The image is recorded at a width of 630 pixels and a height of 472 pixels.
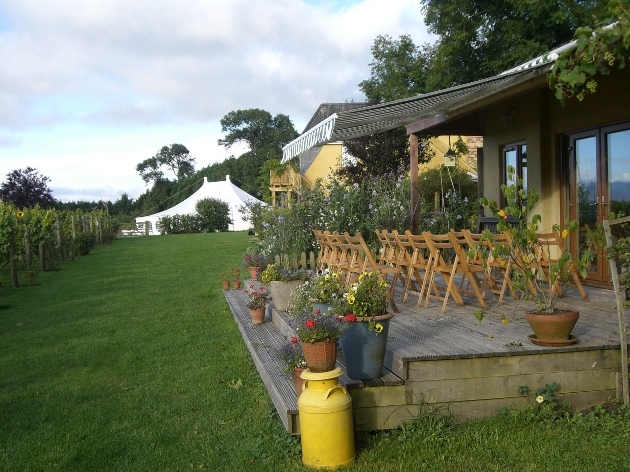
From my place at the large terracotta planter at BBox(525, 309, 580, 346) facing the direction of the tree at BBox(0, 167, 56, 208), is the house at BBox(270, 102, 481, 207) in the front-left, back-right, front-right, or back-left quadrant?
front-right

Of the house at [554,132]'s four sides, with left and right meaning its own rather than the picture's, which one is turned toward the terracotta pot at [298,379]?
front

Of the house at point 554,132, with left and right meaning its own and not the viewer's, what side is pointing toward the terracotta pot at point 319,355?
front

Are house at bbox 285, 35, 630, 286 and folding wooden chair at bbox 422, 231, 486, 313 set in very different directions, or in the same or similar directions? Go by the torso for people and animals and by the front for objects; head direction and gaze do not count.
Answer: very different directions

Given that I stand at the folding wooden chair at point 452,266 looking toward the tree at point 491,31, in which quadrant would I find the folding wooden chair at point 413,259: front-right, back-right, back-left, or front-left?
front-left

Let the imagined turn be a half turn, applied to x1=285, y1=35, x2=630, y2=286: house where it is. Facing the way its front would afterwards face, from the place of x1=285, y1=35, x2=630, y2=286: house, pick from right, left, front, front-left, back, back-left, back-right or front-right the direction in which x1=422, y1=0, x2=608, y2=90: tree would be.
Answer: front-left

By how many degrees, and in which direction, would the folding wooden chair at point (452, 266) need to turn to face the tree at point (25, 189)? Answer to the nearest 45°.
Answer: approximately 90° to its left

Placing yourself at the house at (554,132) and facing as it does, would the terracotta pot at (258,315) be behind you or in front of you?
in front

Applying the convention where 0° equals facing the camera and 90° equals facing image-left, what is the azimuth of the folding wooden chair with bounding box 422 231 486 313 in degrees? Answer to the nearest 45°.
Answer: approximately 225°
